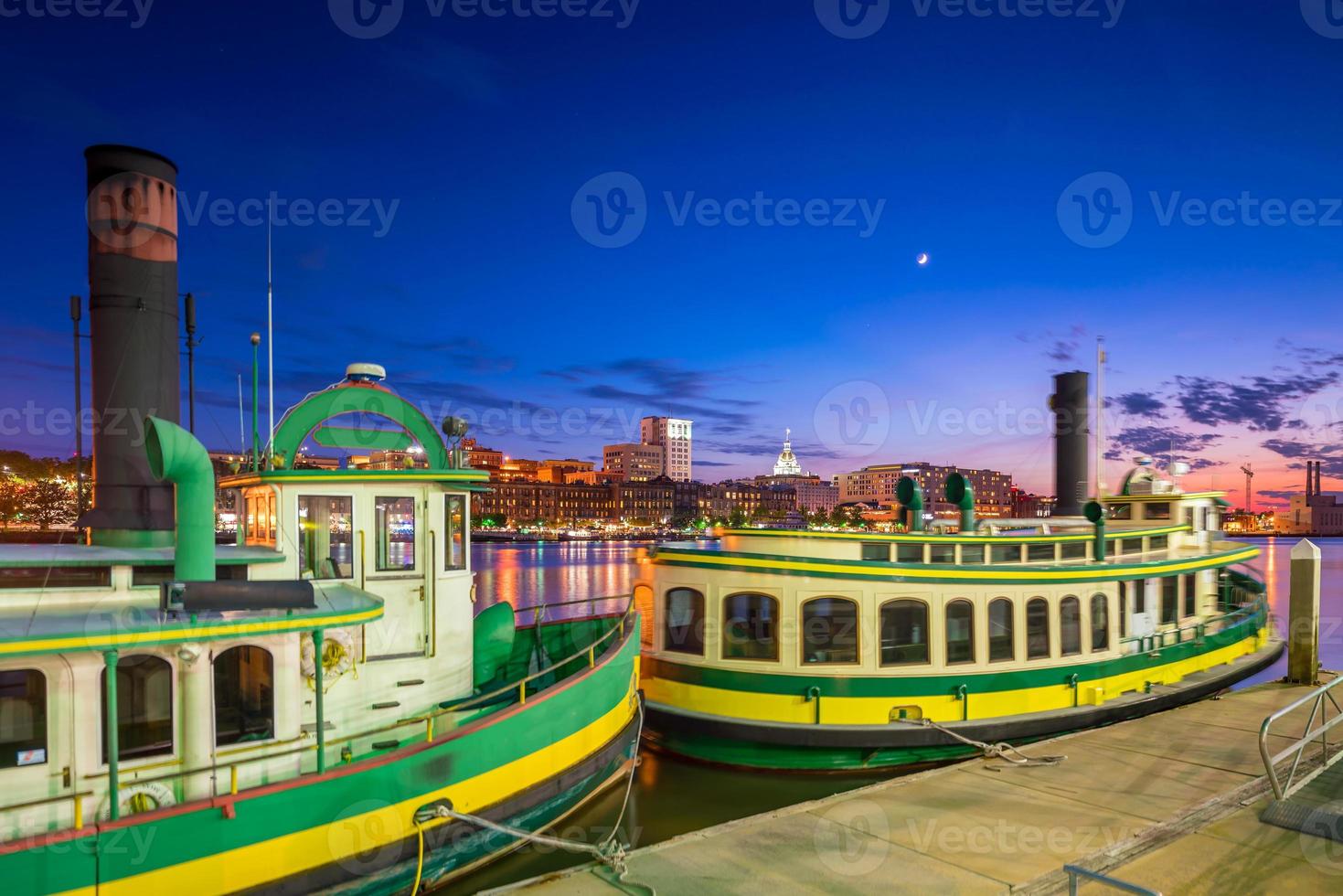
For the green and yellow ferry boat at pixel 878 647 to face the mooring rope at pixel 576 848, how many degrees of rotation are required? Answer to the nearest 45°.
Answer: approximately 135° to its right

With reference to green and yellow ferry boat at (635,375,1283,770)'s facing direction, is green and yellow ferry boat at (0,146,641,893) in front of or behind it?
behind

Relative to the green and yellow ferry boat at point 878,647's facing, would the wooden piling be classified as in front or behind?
in front

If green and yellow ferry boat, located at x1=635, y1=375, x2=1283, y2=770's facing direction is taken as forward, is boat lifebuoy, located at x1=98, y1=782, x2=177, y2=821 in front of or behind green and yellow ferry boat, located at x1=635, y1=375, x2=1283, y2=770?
behind

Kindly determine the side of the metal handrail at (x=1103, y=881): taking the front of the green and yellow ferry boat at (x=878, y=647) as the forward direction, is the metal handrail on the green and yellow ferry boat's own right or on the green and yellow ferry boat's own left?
on the green and yellow ferry boat's own right

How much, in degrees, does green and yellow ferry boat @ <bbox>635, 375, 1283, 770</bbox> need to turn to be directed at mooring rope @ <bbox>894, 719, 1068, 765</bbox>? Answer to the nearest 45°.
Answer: approximately 90° to its right

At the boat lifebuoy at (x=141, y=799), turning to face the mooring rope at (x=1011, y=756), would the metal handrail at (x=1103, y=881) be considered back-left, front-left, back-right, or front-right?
front-right

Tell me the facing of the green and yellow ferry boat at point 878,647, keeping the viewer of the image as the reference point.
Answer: facing away from the viewer and to the right of the viewer

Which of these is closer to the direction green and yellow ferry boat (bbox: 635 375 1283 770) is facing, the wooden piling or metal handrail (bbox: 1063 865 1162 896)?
the wooden piling
